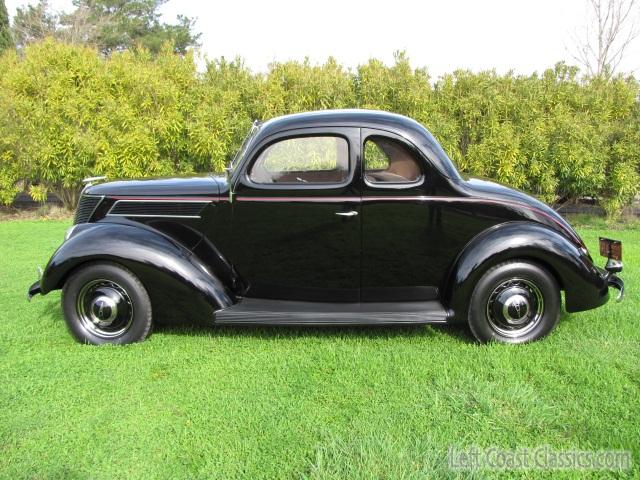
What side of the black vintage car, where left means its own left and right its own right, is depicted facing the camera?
left

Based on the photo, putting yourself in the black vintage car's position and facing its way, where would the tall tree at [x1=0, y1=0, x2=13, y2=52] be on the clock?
The tall tree is roughly at 2 o'clock from the black vintage car.

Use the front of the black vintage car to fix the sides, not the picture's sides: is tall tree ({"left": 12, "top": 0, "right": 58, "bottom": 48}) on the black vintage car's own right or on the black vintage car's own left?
on the black vintage car's own right

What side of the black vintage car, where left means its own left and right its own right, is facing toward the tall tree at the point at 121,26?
right
